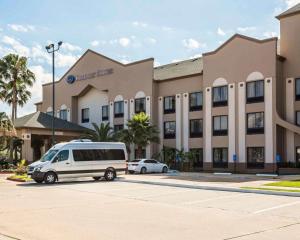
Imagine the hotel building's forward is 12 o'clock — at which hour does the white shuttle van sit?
The white shuttle van is roughly at 12 o'clock from the hotel building.

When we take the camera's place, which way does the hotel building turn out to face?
facing the viewer and to the left of the viewer

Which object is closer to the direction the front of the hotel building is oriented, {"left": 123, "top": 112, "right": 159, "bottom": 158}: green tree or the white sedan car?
the white sedan car

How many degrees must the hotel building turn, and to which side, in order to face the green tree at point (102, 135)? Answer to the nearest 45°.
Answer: approximately 90° to its right
